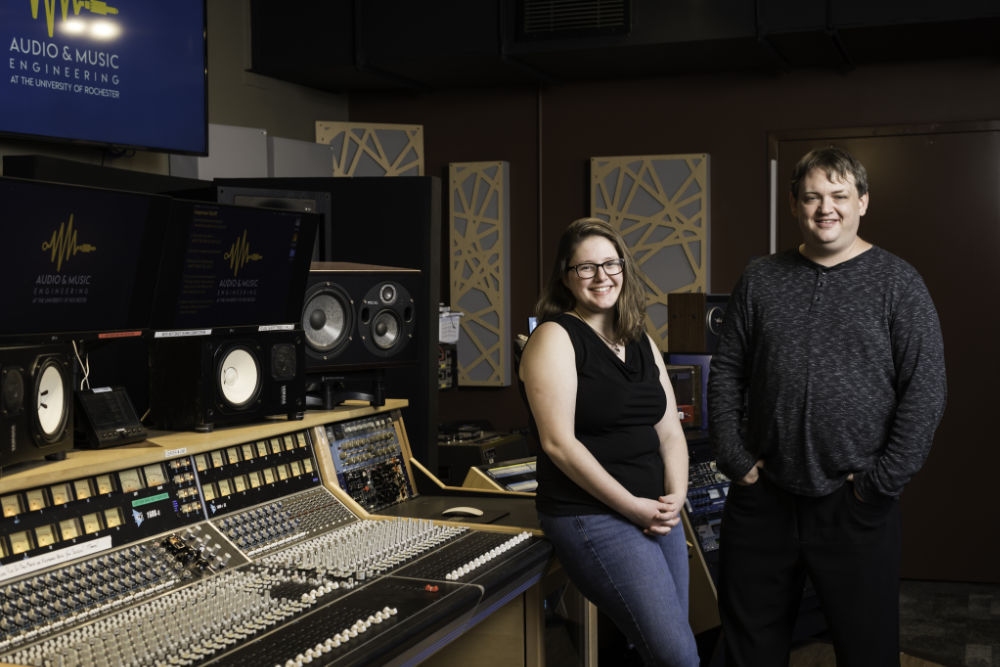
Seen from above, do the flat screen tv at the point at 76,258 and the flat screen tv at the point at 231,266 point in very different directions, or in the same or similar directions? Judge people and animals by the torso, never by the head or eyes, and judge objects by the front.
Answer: same or similar directions

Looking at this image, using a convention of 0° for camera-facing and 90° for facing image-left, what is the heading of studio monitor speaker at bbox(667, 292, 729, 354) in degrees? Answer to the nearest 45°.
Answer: approximately 315°

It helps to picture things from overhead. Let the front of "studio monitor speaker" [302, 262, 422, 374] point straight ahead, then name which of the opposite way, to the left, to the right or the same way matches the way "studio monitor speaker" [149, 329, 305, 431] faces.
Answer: the same way

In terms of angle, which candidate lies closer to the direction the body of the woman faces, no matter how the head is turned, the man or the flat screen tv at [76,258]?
the man

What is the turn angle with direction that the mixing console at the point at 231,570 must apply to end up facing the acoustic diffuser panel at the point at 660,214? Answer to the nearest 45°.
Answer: approximately 90° to its left

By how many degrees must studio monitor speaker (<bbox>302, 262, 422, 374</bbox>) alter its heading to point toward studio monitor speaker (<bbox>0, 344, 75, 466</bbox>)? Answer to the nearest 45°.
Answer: approximately 90° to its right

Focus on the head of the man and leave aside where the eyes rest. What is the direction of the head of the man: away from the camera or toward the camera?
toward the camera

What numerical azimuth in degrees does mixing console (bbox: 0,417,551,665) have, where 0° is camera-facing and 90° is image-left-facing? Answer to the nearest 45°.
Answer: approximately 315°

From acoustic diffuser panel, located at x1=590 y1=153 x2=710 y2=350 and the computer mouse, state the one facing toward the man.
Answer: the acoustic diffuser panel

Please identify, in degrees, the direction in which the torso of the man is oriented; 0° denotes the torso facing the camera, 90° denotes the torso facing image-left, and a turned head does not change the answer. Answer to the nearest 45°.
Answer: approximately 0°

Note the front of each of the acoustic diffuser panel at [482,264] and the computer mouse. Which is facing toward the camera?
the acoustic diffuser panel

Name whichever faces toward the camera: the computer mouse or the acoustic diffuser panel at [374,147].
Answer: the acoustic diffuser panel

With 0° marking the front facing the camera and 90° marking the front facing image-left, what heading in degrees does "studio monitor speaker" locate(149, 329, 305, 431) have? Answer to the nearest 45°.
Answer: approximately 315°

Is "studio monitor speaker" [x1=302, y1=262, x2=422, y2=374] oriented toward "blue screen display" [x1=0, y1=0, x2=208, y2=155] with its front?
no

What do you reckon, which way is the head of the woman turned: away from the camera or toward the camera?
toward the camera
